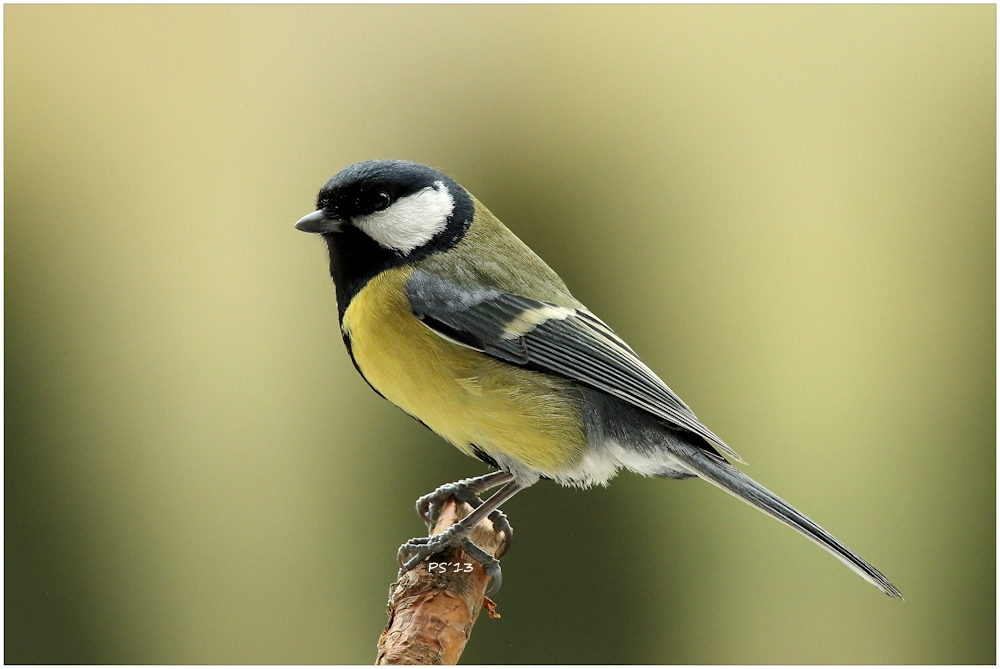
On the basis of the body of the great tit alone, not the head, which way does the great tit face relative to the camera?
to the viewer's left
